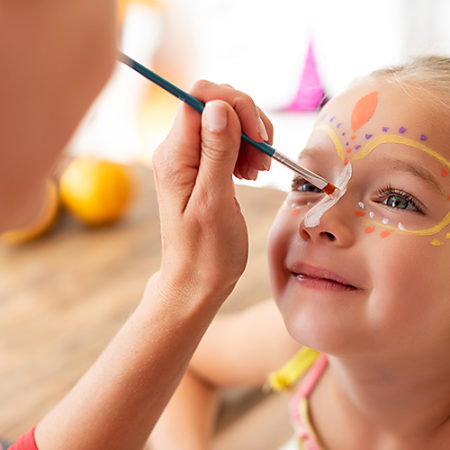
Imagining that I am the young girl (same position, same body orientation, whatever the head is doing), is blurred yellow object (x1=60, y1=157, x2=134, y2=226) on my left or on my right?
on my right

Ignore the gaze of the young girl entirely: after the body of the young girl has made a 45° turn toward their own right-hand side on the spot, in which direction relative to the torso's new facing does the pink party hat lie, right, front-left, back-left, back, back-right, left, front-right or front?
right

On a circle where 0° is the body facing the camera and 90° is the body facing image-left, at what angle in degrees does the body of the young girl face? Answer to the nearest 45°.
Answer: approximately 45°

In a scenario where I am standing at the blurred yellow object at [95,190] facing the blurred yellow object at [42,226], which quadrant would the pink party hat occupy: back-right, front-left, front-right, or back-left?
back-right

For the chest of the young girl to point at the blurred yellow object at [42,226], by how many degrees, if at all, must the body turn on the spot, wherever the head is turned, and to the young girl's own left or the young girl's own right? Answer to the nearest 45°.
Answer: approximately 90° to the young girl's own right
